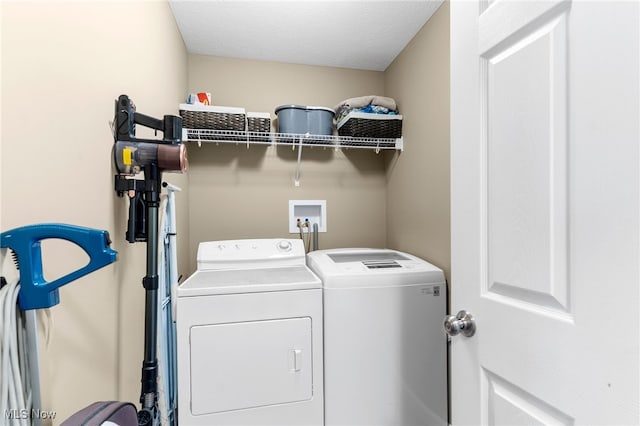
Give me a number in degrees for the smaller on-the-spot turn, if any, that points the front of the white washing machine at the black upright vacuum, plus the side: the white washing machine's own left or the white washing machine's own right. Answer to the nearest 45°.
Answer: approximately 45° to the white washing machine's own right

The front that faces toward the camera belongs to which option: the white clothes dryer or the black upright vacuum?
the white clothes dryer

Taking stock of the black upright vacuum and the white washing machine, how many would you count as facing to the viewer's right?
1

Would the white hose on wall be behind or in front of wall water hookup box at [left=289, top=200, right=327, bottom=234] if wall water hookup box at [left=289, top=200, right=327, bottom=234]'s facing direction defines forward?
in front

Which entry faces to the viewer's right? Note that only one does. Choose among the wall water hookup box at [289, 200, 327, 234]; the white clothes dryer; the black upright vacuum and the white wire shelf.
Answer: the black upright vacuum

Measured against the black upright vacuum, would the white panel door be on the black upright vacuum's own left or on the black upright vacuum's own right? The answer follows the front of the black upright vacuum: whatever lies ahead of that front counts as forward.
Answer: on the black upright vacuum's own right

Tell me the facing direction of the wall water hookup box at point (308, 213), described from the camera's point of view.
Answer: facing the viewer

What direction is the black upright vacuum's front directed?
to the viewer's right

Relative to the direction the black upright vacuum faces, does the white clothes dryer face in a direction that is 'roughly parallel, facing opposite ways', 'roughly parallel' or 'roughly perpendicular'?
roughly perpendicular

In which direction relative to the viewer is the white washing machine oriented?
toward the camera
